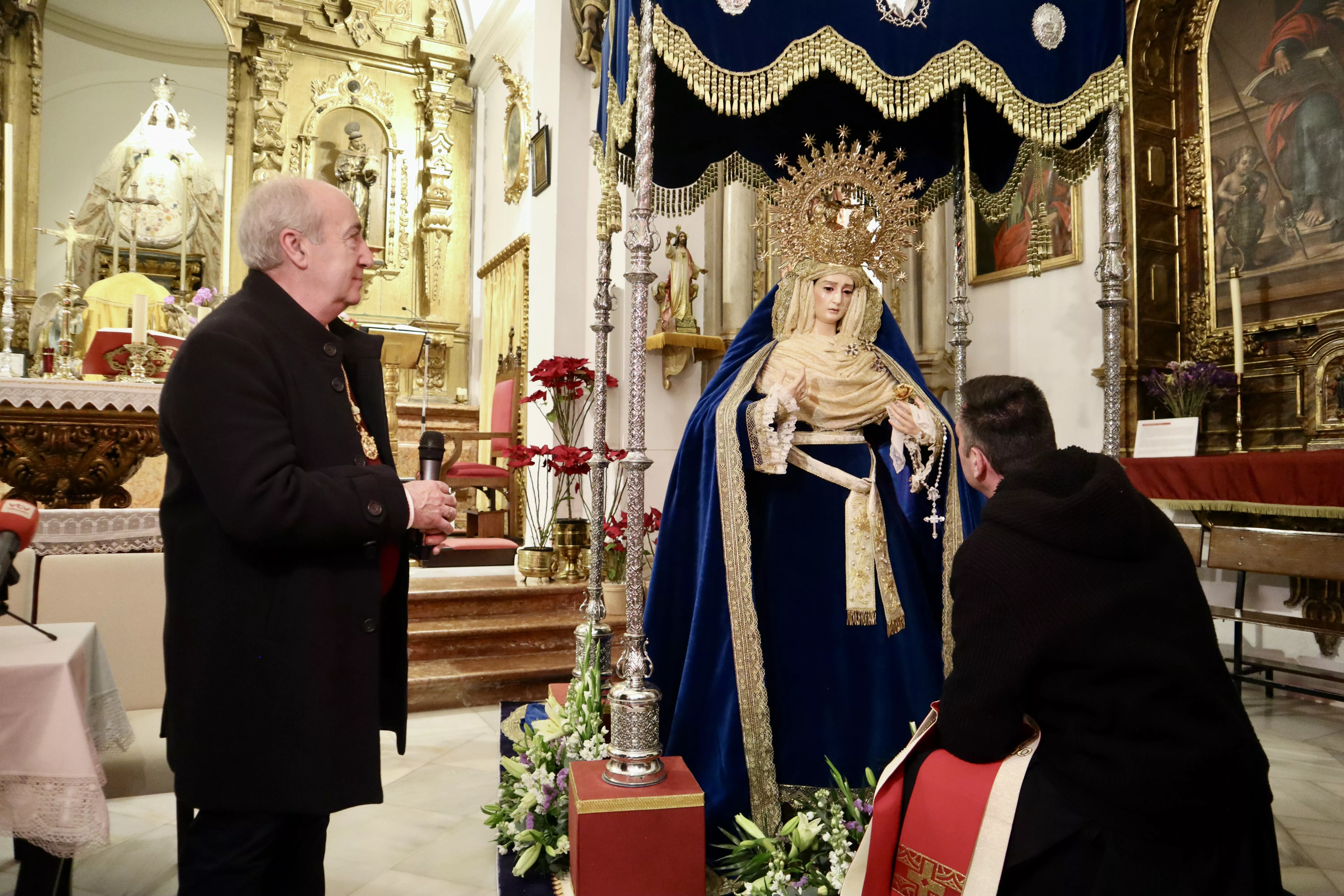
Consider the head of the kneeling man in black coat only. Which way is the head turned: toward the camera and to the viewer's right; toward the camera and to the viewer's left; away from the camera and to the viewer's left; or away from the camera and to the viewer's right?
away from the camera and to the viewer's left

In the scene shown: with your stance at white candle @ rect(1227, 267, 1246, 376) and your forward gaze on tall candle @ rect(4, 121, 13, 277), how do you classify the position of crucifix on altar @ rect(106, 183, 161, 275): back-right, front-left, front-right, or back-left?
front-right

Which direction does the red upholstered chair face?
to the viewer's left

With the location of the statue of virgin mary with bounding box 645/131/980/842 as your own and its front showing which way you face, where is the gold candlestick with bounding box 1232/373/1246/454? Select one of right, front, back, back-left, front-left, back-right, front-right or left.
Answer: left

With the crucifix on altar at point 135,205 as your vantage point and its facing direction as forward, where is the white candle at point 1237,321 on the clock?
The white candle is roughly at 11 o'clock from the crucifix on altar.

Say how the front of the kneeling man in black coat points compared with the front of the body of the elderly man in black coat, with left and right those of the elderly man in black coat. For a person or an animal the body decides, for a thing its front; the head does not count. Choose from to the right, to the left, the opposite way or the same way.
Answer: to the left

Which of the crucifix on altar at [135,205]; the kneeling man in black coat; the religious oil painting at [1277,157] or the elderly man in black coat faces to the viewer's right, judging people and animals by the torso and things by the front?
the elderly man in black coat

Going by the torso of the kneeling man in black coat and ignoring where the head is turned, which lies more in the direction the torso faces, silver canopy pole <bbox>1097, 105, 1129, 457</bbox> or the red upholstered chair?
the red upholstered chair

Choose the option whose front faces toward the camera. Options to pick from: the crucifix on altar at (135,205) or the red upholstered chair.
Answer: the crucifix on altar

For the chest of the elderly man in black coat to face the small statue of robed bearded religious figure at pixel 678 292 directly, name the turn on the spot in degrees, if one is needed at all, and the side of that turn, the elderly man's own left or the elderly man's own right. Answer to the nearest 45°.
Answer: approximately 45° to the elderly man's own left

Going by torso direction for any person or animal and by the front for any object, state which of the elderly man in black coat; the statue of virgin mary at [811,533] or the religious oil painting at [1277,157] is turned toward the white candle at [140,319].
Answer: the religious oil painting

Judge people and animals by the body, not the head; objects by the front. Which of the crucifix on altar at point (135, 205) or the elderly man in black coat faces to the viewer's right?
the elderly man in black coat

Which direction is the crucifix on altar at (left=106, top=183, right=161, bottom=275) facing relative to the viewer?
toward the camera

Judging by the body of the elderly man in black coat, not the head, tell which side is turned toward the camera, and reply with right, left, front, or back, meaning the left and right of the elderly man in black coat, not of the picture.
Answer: right

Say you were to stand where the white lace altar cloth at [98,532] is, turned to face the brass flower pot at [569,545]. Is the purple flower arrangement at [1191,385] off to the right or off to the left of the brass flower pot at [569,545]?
right

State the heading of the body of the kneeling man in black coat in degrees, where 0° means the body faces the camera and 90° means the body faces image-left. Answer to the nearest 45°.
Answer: approximately 135°

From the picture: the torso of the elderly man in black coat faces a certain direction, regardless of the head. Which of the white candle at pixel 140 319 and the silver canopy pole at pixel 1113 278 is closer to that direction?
the silver canopy pole
